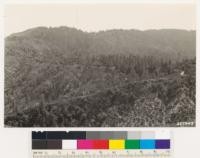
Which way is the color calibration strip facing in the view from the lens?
facing the viewer
